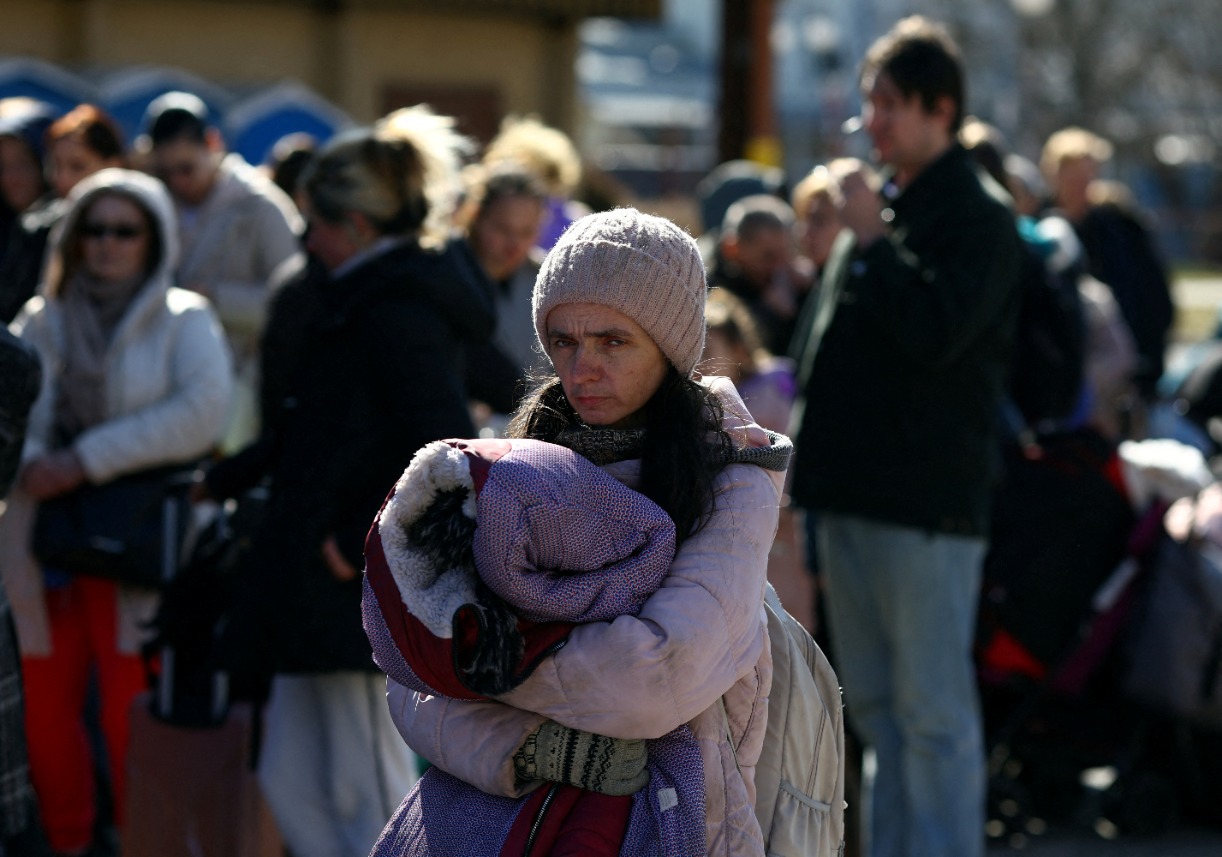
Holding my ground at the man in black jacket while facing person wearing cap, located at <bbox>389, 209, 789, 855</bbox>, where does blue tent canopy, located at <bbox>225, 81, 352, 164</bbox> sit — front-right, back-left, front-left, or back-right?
back-right

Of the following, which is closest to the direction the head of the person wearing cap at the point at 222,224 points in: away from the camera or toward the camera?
toward the camera

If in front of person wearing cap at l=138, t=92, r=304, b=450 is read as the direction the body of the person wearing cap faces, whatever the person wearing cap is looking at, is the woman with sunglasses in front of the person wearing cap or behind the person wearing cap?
in front

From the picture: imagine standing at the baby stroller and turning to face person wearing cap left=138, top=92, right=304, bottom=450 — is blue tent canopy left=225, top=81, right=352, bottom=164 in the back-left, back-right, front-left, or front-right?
front-right

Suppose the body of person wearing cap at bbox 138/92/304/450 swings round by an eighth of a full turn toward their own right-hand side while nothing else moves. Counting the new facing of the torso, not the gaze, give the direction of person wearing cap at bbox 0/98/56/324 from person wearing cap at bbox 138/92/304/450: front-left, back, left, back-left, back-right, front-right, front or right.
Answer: front

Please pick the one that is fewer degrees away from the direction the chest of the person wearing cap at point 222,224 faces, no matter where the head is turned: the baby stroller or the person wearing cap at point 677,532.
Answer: the person wearing cap

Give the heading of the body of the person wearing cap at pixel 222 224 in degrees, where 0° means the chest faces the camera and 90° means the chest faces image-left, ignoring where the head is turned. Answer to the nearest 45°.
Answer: approximately 45°

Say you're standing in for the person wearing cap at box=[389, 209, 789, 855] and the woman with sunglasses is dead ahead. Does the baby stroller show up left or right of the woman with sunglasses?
right

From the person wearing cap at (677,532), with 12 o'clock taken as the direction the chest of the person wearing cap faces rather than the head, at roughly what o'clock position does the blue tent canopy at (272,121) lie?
The blue tent canopy is roughly at 4 o'clock from the person wearing cap.

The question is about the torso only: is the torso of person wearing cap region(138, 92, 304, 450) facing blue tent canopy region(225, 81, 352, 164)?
no

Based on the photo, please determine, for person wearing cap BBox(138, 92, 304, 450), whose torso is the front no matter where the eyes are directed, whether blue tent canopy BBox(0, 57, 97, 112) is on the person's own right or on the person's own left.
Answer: on the person's own right

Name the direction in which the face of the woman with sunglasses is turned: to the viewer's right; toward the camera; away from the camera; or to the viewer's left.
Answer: toward the camera

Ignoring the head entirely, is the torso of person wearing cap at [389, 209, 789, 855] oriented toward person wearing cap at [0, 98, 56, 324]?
no

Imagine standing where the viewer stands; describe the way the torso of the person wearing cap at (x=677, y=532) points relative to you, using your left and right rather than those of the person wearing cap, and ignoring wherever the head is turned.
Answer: facing the viewer and to the left of the viewer

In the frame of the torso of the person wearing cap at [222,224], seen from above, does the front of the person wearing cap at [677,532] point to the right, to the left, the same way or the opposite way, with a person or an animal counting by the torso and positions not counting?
the same way

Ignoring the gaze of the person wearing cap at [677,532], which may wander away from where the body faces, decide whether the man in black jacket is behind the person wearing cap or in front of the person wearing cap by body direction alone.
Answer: behind

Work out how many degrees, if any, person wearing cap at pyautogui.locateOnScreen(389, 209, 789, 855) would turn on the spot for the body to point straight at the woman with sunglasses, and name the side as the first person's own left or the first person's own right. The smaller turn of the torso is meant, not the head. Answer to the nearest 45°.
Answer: approximately 90° to the first person's own right

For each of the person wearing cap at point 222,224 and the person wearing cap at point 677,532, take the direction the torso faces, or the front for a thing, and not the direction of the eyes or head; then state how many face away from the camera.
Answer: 0

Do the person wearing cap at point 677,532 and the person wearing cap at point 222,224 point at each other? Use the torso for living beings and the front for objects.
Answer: no

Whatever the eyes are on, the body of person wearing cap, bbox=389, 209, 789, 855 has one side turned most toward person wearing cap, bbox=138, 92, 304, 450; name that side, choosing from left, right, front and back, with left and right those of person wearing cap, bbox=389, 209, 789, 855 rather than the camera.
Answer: right
